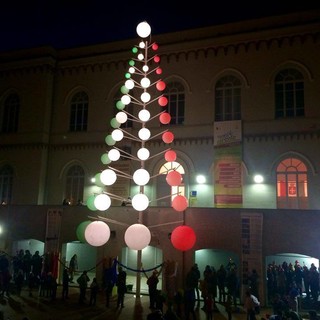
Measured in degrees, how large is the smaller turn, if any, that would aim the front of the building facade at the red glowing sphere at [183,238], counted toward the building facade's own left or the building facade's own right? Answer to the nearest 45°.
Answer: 0° — it already faces it

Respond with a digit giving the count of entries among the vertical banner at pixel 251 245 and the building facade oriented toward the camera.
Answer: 2

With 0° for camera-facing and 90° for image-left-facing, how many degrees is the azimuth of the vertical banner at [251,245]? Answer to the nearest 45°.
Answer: approximately 0°
